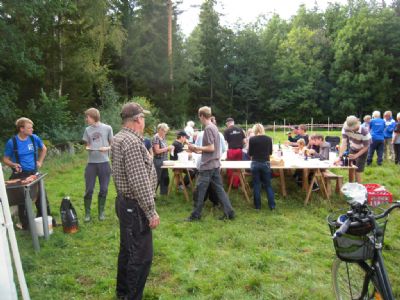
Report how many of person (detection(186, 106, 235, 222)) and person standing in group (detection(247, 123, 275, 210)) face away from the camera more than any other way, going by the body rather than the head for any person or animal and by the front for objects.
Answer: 1

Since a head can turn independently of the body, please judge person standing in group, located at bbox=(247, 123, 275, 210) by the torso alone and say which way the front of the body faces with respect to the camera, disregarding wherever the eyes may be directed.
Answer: away from the camera

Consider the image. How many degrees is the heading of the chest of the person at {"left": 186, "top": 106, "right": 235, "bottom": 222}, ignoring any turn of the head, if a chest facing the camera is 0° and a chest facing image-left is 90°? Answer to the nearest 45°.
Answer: approximately 90°

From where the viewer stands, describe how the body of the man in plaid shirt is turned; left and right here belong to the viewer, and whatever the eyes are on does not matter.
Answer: facing away from the viewer and to the right of the viewer

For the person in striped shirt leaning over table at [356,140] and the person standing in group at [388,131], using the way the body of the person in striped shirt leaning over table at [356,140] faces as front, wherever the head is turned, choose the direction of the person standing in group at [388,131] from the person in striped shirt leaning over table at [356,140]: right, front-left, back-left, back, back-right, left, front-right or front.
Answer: back-right

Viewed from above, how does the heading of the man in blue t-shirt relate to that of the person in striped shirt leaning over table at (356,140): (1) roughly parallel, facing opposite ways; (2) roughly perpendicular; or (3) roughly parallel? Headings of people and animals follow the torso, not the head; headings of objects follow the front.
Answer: roughly perpendicular

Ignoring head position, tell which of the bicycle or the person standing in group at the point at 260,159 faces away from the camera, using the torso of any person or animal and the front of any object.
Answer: the person standing in group

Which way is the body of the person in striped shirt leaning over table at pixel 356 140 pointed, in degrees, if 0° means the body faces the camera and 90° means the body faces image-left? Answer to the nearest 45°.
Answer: approximately 45°
